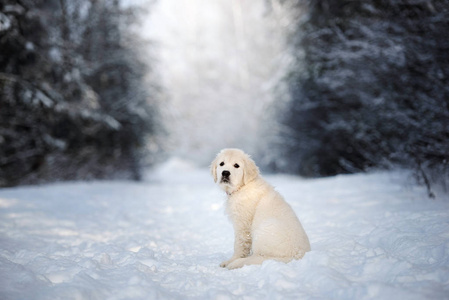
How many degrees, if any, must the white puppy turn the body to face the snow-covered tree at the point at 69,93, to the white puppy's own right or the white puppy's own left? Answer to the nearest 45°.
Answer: approximately 45° to the white puppy's own right

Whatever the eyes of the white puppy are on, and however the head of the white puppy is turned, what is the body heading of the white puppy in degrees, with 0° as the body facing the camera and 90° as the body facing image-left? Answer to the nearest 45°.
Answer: approximately 90°

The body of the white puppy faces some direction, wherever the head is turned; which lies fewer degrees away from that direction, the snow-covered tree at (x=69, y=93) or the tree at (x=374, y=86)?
the snow-covered tree

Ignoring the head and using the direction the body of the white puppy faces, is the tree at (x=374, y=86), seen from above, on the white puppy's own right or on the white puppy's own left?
on the white puppy's own right
